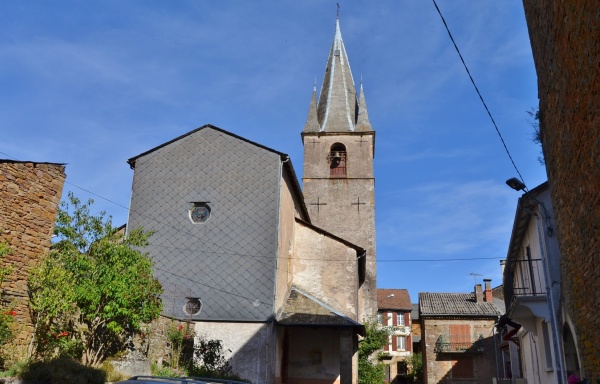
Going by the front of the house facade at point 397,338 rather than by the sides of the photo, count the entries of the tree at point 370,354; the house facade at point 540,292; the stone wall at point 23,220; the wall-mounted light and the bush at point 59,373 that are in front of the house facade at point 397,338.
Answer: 5

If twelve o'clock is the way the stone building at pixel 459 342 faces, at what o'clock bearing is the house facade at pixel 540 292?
The house facade is roughly at 12 o'clock from the stone building.

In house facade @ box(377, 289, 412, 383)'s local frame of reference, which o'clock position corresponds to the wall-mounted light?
The wall-mounted light is roughly at 12 o'clock from the house facade.

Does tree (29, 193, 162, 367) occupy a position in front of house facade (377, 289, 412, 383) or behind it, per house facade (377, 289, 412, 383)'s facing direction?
in front

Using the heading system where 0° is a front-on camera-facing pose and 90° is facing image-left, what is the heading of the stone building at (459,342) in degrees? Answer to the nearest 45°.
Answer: approximately 0°

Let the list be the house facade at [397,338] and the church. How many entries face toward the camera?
2

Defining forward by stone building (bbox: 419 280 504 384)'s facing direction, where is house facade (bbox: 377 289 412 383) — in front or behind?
behind

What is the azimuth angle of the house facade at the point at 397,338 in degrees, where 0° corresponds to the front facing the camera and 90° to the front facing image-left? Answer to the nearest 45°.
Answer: approximately 0°
